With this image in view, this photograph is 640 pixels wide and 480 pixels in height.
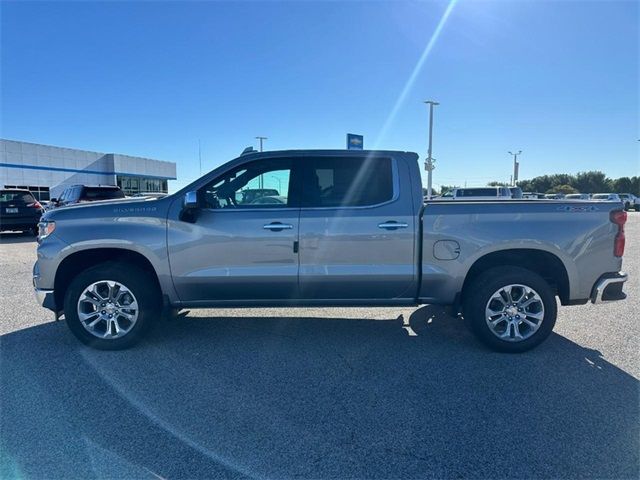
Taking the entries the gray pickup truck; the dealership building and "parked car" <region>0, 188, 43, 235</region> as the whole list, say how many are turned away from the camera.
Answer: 1

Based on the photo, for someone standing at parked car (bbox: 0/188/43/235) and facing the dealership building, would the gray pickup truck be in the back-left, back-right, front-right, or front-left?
back-right

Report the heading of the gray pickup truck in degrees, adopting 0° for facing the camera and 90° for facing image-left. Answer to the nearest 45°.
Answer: approximately 90°

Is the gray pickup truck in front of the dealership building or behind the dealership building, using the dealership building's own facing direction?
in front

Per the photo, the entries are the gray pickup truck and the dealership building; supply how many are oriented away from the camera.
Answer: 0

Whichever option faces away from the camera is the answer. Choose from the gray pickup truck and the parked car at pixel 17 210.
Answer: the parked car

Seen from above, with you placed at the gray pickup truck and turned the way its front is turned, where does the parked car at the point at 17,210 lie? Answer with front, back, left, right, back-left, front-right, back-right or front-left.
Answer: front-right

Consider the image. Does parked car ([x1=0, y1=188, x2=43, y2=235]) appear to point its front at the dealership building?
yes

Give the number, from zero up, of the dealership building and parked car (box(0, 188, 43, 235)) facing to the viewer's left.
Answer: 0

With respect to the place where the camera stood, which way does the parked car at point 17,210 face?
facing away from the viewer
